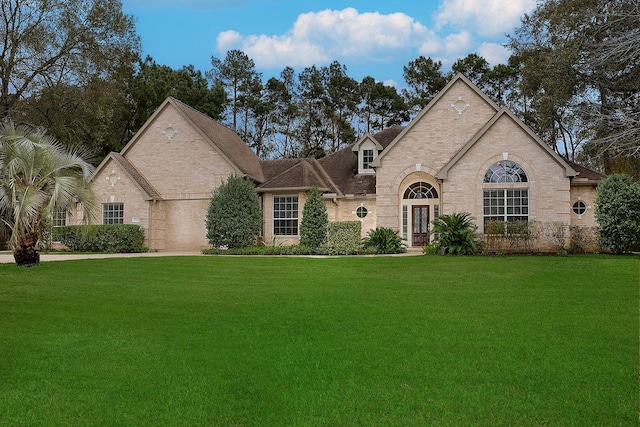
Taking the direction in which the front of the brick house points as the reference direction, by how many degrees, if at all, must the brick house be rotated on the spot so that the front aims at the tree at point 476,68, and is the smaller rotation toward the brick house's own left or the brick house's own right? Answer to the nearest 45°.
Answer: approximately 135° to the brick house's own left

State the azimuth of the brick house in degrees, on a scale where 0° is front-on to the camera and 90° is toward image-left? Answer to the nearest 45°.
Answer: approximately 0°

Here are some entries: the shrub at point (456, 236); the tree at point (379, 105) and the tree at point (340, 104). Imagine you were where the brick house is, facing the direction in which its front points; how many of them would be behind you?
2

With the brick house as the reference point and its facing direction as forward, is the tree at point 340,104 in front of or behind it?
behind

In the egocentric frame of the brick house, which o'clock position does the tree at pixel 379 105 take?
The tree is roughly at 6 o'clock from the brick house.

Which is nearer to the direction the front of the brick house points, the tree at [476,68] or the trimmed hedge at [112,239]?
the trimmed hedge

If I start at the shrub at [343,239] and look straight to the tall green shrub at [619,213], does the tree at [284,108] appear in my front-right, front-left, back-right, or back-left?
back-left

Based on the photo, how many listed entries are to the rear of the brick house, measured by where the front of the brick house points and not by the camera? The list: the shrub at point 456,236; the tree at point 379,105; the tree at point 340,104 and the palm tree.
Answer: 2

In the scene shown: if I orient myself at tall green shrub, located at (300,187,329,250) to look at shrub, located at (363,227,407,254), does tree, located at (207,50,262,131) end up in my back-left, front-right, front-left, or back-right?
back-left

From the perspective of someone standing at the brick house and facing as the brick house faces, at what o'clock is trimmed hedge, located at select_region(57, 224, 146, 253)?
The trimmed hedge is roughly at 3 o'clock from the brick house.

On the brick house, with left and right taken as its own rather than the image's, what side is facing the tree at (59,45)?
right

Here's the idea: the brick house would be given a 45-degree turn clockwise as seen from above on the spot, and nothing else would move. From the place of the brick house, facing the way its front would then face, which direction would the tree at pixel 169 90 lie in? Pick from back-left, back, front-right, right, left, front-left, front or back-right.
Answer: right

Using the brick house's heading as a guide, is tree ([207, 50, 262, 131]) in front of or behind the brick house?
behind

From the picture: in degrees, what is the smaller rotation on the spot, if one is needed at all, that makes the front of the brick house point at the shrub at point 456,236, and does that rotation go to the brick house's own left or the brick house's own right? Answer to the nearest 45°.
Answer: approximately 45° to the brick house's own left
